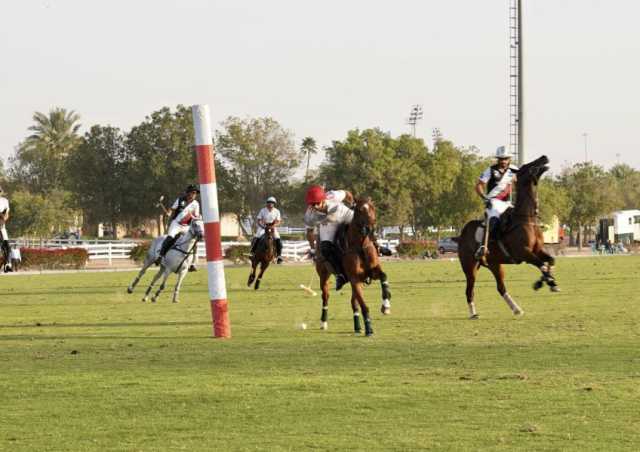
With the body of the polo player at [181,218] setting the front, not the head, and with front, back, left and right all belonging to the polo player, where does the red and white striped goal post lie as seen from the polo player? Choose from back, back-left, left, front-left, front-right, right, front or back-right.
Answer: front-right

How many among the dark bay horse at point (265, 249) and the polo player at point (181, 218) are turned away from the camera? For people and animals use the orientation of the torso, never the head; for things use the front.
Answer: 0

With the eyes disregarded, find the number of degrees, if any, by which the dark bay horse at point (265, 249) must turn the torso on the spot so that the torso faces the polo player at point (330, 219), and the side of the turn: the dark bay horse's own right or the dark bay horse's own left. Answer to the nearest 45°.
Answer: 0° — it already faces them

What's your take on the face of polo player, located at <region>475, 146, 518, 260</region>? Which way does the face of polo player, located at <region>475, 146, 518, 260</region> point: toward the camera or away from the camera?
toward the camera

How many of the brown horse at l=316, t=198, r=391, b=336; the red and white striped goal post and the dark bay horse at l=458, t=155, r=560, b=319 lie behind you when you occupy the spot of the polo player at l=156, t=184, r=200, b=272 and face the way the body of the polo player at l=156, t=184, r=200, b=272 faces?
0

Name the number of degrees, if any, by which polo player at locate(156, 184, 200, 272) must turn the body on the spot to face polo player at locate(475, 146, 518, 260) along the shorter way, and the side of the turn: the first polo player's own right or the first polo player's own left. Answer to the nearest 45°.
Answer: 0° — they already face them

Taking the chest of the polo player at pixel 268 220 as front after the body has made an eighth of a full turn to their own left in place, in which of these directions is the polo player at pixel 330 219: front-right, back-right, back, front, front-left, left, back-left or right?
front-right

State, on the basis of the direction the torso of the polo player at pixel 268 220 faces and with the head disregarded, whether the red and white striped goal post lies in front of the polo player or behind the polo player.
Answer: in front

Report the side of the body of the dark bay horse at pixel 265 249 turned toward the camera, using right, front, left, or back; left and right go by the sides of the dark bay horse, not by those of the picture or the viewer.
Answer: front

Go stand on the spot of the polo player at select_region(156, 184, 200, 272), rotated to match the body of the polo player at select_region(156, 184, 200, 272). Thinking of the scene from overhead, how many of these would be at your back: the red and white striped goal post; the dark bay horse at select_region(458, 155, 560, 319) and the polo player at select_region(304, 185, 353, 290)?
0

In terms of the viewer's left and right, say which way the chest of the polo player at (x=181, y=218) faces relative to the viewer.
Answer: facing the viewer and to the right of the viewer

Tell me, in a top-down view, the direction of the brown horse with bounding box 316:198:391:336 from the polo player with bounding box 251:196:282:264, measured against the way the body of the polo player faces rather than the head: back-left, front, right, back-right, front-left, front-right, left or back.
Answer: front

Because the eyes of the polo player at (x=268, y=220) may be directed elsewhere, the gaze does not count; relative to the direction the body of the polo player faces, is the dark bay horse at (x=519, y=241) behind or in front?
in front
